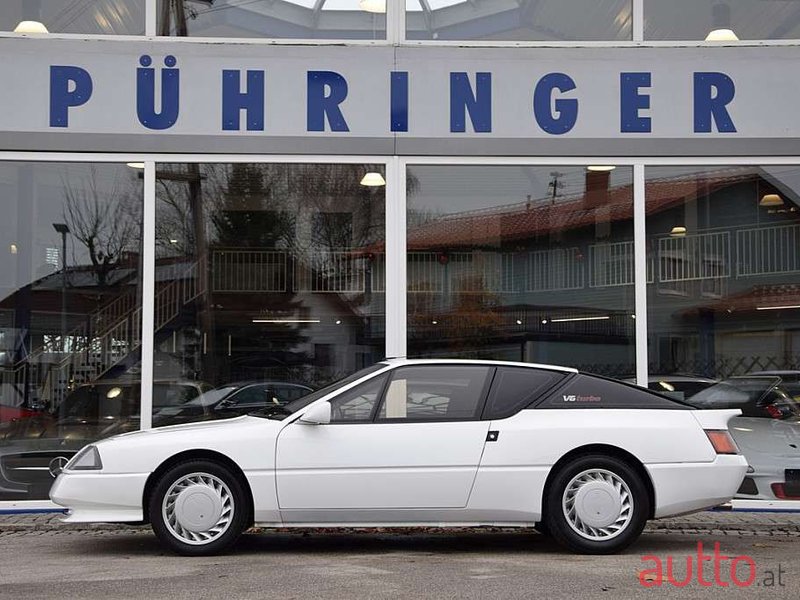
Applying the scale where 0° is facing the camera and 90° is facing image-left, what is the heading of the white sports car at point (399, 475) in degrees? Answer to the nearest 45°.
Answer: approximately 90°

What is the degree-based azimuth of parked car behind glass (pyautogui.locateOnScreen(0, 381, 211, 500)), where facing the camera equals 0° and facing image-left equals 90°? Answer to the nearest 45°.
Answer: approximately 45°

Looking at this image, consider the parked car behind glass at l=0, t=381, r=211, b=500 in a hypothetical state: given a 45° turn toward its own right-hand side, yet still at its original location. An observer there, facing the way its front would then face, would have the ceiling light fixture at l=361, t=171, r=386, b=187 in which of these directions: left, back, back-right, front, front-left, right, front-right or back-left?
back

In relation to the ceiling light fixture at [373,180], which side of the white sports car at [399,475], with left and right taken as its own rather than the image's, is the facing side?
right

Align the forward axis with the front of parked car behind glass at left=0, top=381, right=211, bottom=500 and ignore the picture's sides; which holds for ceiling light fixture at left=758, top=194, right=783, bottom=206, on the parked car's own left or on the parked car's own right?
on the parked car's own left

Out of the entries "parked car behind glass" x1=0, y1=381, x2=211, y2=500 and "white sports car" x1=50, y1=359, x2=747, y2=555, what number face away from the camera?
0

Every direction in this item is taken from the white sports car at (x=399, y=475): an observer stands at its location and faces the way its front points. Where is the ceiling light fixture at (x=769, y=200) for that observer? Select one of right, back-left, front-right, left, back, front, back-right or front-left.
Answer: back-right

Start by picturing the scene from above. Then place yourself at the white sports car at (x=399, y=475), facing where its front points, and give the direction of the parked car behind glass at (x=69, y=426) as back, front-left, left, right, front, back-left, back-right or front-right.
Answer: front-right

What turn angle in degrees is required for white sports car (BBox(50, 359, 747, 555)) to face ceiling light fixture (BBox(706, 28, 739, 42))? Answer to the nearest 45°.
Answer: approximately 135° to its right

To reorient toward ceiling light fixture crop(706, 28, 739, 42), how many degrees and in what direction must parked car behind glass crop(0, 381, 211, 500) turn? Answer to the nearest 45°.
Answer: approximately 135° to its left

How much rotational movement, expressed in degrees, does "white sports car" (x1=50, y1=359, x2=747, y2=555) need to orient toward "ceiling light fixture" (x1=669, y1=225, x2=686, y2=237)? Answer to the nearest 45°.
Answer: approximately 135° to its right

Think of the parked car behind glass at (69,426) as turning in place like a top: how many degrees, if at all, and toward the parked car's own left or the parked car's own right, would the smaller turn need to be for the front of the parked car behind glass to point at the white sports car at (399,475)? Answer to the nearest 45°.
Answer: approximately 90° to the parked car's own left

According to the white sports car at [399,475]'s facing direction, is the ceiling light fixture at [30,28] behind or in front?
in front
